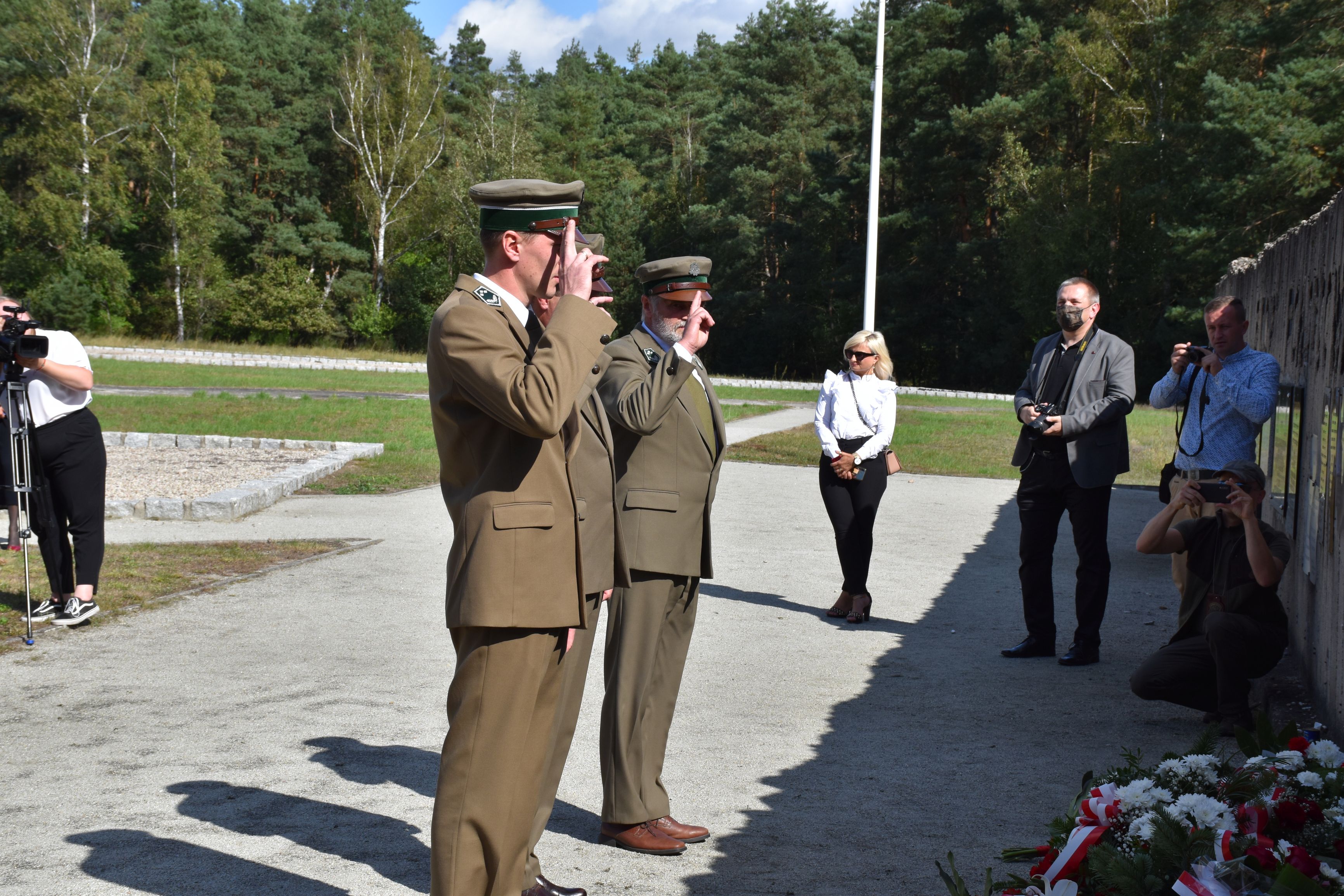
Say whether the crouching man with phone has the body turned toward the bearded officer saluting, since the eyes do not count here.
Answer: yes

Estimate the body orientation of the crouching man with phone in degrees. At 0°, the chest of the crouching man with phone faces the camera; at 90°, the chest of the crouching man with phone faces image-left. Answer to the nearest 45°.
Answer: approximately 45°

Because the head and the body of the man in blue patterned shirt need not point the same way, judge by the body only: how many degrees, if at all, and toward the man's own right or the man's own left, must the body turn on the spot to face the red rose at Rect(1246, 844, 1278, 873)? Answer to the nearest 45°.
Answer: approximately 45° to the man's own left

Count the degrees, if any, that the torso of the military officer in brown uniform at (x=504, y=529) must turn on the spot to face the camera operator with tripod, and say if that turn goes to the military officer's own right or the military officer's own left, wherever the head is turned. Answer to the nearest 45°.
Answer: approximately 135° to the military officer's own left

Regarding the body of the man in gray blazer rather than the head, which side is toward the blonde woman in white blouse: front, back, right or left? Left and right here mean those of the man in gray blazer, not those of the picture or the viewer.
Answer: right

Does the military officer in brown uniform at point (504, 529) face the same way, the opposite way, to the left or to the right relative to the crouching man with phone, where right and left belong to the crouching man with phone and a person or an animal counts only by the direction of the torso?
the opposite way

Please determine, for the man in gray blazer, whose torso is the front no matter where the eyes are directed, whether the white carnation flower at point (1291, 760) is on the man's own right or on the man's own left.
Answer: on the man's own left

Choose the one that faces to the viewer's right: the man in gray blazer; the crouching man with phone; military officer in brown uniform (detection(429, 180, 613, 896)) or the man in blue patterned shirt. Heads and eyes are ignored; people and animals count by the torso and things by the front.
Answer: the military officer in brown uniform

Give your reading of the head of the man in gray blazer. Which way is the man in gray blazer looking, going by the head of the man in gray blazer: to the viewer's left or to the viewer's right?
to the viewer's left

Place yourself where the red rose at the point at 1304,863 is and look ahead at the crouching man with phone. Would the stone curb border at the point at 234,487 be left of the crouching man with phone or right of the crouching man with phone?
left

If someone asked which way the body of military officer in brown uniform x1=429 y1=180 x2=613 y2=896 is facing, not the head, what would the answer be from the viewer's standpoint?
to the viewer's right

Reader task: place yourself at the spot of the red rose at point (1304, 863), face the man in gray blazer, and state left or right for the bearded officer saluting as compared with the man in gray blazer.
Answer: left

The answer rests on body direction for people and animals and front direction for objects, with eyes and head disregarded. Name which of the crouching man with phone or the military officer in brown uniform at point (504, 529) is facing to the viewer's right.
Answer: the military officer in brown uniform

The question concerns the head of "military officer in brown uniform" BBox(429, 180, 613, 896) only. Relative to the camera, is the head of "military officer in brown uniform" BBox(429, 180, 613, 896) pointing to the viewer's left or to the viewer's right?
to the viewer's right

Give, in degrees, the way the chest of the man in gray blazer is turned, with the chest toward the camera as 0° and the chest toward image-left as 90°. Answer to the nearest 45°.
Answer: approximately 45°
